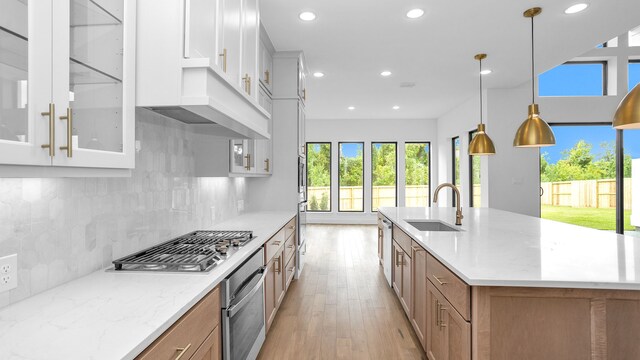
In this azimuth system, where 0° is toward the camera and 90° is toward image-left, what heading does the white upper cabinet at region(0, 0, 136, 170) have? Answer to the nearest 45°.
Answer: approximately 315°

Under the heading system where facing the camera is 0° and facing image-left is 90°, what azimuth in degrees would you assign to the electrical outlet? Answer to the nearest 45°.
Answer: approximately 315°

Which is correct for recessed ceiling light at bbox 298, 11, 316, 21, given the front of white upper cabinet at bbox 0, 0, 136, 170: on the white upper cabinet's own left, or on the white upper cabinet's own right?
on the white upper cabinet's own left

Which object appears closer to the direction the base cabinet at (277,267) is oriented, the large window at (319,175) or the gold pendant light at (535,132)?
the gold pendant light

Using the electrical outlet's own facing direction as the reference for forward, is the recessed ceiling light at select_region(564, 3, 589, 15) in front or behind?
in front

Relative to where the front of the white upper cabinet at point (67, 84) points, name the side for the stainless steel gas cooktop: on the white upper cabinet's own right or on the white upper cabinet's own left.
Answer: on the white upper cabinet's own left

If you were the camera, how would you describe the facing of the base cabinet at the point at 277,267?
facing to the right of the viewer
